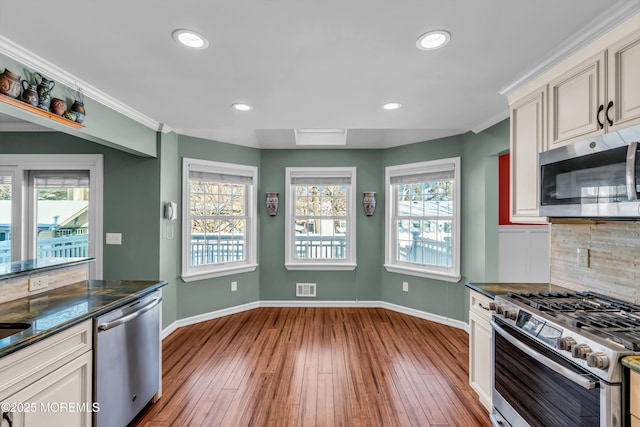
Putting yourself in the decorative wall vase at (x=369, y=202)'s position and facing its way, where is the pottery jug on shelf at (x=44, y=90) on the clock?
The pottery jug on shelf is roughly at 1 o'clock from the decorative wall vase.

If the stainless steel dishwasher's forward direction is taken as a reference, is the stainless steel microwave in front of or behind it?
in front

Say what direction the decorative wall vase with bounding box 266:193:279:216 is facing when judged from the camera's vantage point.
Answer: facing the viewer

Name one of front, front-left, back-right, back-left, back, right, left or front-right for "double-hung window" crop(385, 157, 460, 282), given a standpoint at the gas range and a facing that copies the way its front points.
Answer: right

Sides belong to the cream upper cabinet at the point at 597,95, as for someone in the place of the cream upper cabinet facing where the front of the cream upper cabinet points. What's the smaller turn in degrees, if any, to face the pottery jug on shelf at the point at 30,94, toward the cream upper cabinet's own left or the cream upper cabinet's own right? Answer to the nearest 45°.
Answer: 0° — it already faces it

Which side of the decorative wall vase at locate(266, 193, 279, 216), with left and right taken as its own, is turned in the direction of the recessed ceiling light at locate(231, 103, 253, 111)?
front

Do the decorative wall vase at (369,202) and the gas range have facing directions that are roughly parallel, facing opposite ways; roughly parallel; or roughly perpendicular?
roughly perpendicular

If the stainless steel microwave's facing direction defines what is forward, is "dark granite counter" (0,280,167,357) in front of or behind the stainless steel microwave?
in front

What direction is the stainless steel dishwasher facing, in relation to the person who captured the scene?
facing the viewer and to the right of the viewer

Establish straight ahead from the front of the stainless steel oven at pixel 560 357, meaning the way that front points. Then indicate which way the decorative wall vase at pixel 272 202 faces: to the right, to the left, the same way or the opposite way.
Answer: to the left

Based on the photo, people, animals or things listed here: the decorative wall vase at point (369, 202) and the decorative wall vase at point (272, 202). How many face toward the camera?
2

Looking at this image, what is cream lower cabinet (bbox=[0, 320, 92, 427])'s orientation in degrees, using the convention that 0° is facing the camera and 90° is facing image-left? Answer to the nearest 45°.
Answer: approximately 315°

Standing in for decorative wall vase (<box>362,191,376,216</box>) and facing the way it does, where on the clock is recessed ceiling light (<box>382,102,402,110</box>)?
The recessed ceiling light is roughly at 12 o'clock from the decorative wall vase.

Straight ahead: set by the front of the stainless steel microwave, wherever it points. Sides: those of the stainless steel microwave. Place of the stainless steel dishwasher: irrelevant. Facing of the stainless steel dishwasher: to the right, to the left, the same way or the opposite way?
the opposite way

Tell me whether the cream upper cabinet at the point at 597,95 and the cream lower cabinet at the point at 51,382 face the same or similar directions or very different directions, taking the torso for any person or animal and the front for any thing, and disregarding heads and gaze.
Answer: very different directions

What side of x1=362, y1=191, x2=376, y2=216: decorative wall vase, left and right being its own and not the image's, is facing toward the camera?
front
